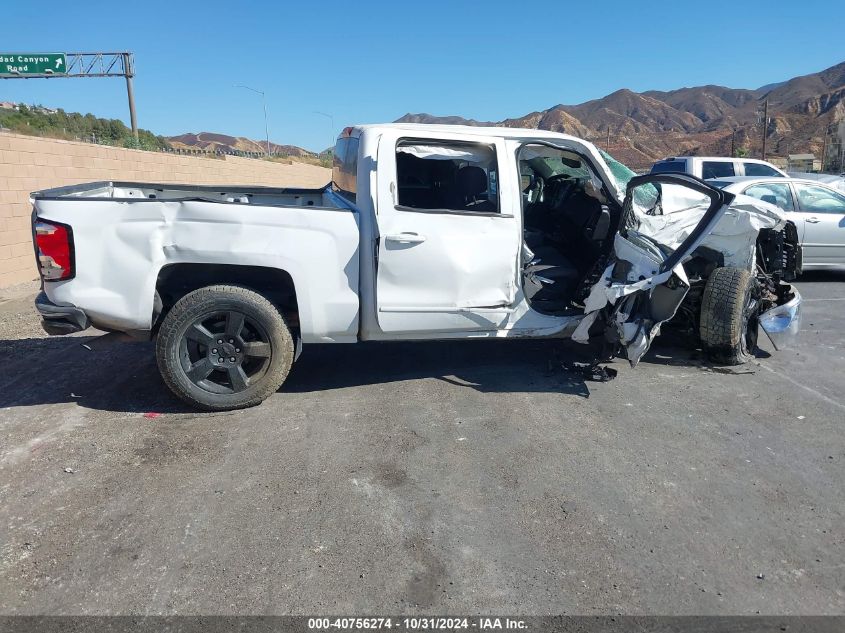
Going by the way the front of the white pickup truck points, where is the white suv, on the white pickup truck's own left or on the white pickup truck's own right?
on the white pickup truck's own left

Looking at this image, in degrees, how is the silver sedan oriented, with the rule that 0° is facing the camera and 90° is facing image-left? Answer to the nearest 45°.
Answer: approximately 270°

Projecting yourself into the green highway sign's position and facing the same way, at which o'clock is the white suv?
The white suv is roughly at 11 o'clock from the green highway sign.

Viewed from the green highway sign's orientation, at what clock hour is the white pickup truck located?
The white pickup truck is roughly at 12 o'clock from the green highway sign.

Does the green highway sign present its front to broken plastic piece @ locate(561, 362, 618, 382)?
yes

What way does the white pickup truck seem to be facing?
to the viewer's right

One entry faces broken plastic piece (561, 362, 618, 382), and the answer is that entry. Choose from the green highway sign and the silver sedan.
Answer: the green highway sign

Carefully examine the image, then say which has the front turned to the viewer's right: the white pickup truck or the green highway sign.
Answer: the white pickup truck

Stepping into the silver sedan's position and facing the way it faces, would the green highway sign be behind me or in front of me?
behind

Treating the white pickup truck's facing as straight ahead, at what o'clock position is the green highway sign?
The green highway sign is roughly at 8 o'clock from the white pickup truck.

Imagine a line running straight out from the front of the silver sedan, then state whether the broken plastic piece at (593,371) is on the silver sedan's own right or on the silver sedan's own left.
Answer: on the silver sedan's own right
